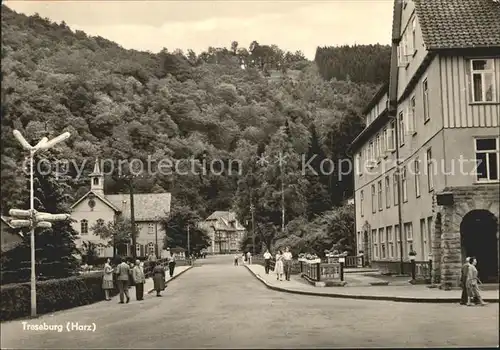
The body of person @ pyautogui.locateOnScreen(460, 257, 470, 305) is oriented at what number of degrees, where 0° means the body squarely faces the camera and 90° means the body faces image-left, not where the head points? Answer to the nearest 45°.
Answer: approximately 90°

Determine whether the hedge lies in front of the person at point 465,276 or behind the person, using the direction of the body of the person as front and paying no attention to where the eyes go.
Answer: in front

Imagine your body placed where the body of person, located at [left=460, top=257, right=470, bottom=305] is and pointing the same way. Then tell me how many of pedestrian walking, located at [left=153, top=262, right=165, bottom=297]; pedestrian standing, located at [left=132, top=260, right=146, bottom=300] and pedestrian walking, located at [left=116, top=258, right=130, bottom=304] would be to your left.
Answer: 0
